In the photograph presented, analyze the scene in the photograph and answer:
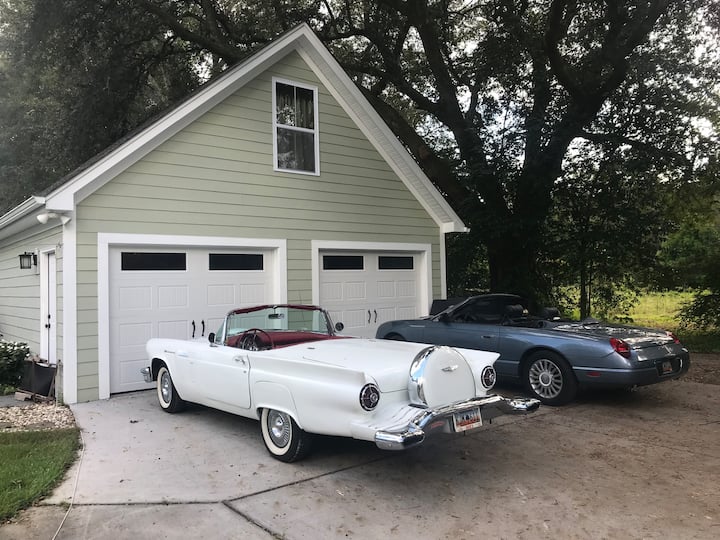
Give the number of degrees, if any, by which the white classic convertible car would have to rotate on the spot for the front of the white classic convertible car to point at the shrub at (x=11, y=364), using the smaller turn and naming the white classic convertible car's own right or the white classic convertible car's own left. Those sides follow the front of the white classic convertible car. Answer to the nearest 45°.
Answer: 0° — it already faces it

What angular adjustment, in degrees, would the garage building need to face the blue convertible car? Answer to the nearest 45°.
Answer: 0° — it already faces it

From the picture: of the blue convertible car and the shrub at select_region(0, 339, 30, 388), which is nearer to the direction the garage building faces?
the blue convertible car

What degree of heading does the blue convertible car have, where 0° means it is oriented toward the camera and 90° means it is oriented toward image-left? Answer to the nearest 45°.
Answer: approximately 135°

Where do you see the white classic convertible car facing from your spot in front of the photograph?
facing away from the viewer and to the left of the viewer

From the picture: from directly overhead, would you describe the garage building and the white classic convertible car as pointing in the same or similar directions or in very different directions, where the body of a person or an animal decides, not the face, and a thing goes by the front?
very different directions

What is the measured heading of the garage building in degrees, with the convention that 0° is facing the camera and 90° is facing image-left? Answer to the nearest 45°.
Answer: approximately 315°

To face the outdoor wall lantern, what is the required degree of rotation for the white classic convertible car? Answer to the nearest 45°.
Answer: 0° — it already faces it

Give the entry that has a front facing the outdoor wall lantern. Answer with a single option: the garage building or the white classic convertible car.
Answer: the white classic convertible car

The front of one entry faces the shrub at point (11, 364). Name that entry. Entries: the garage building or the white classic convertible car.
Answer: the white classic convertible car

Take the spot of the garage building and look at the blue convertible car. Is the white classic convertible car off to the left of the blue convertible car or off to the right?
right

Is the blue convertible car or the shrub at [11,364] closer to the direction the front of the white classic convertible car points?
the shrub
